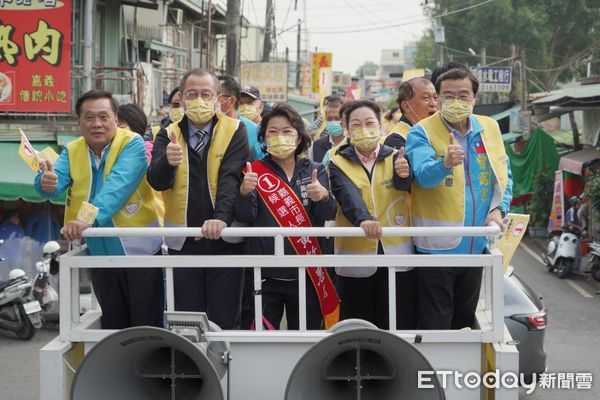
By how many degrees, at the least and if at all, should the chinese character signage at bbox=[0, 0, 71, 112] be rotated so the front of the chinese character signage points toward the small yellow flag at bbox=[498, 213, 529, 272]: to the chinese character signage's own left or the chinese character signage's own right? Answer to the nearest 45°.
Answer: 0° — it already faces it

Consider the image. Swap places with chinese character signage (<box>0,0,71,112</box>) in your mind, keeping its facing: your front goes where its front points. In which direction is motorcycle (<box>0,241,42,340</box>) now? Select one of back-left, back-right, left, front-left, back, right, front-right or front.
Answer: front

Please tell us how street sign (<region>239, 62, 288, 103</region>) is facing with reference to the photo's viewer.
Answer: facing the viewer

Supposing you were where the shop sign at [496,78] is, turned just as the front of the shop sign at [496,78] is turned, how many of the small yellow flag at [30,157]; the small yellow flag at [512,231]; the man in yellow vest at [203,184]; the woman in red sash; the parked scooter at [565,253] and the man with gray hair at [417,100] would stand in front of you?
6

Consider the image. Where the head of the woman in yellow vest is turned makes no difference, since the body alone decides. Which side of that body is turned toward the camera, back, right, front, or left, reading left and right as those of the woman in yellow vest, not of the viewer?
front

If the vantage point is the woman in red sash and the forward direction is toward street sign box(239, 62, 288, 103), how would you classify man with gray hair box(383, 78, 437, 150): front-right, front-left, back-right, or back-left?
front-right

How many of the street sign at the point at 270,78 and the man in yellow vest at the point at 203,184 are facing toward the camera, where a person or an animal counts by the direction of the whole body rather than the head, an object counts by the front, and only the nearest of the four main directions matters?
2

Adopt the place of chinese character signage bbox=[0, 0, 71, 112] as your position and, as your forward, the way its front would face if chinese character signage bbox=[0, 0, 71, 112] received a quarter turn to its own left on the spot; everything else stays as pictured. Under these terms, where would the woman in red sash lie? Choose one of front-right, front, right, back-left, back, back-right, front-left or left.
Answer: right

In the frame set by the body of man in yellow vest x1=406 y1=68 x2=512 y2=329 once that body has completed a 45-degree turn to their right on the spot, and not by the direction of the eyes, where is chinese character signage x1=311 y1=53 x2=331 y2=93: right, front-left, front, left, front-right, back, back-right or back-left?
back-right

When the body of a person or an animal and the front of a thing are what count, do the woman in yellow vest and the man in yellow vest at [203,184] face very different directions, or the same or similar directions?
same or similar directions

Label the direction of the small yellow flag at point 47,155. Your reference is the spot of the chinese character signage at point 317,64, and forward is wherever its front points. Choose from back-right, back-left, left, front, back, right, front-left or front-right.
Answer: front

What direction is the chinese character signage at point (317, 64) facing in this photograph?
toward the camera

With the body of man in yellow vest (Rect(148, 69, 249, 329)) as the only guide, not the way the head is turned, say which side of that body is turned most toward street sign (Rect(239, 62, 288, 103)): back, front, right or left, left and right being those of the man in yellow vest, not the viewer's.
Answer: back

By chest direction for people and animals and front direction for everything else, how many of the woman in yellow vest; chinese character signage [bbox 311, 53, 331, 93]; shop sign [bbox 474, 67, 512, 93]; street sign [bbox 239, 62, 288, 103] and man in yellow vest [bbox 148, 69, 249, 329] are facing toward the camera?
5

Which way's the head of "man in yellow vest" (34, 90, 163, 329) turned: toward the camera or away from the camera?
toward the camera

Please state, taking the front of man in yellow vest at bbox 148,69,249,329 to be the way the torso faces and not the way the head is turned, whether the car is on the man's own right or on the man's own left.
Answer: on the man's own left
